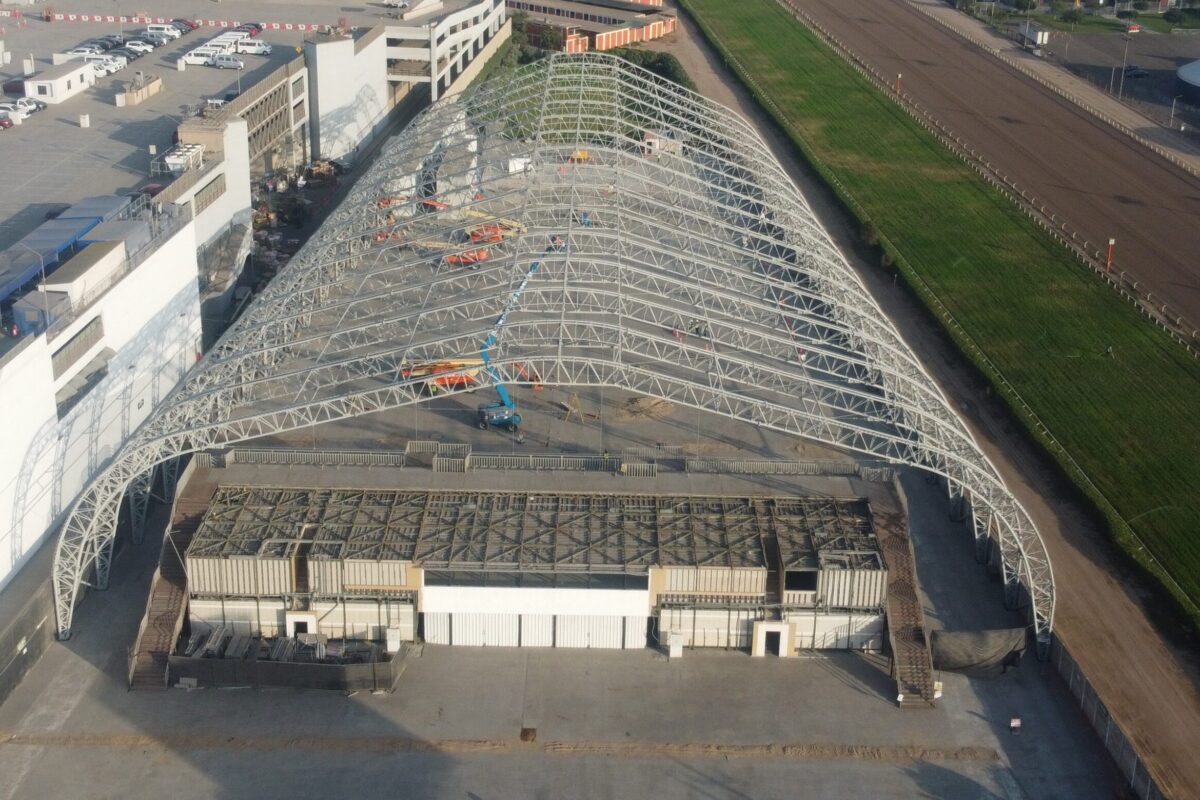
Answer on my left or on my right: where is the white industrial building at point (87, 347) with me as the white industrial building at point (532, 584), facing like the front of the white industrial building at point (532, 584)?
on my right

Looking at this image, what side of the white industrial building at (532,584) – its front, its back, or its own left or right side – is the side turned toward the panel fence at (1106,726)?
left

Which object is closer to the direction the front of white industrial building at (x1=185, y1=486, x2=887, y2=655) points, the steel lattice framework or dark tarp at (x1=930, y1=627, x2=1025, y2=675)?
the dark tarp

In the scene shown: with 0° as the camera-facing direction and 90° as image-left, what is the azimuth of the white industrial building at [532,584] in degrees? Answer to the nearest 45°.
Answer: approximately 0°

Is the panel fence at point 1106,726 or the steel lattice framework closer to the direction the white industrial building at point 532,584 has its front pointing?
the panel fence

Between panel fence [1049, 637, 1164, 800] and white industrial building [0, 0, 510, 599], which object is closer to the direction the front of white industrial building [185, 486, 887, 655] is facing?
the panel fence

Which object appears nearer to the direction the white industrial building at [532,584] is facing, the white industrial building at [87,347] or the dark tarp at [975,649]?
the dark tarp

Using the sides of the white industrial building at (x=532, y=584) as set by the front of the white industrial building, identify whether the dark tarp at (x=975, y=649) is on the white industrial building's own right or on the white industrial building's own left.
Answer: on the white industrial building's own left
